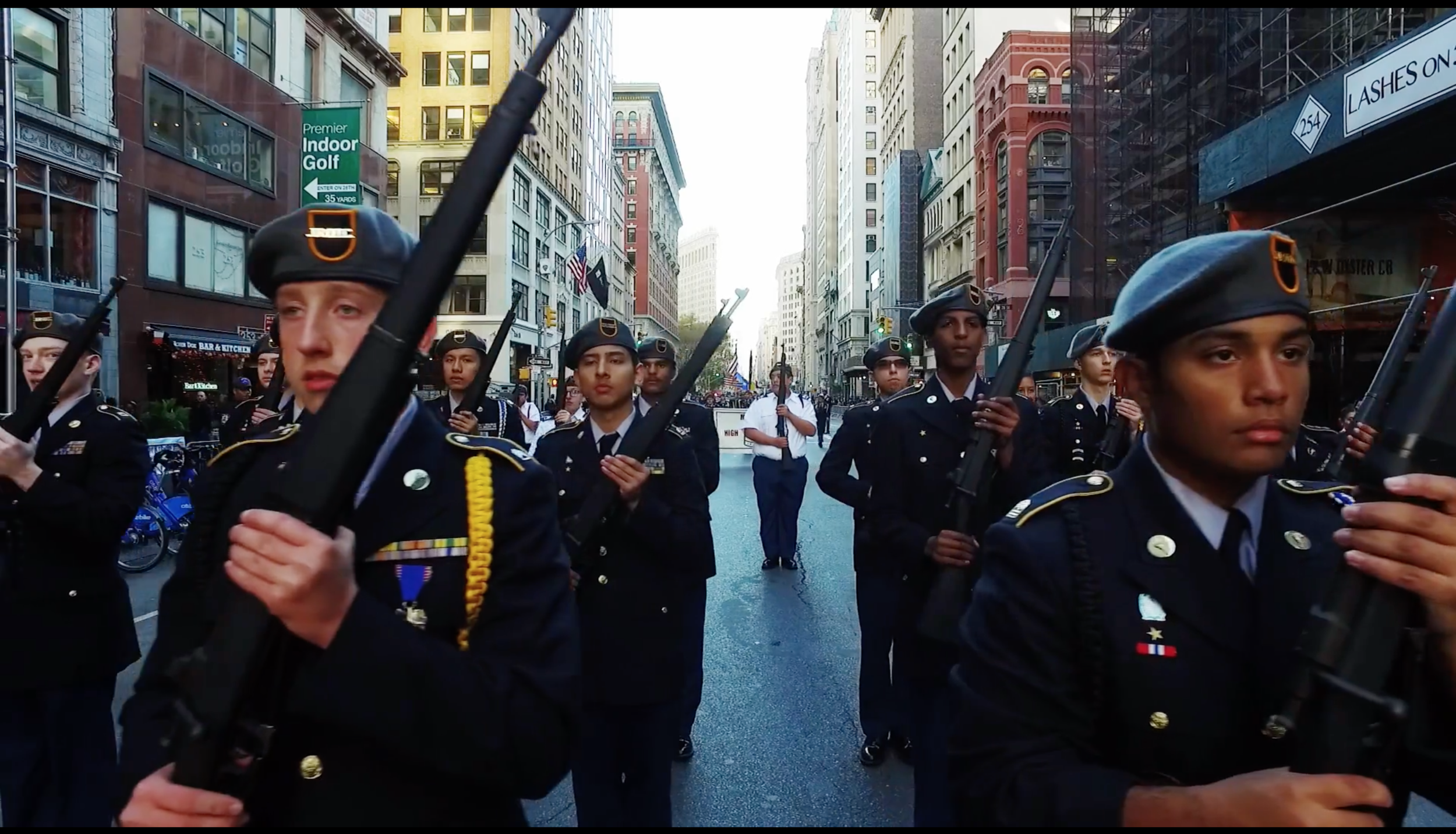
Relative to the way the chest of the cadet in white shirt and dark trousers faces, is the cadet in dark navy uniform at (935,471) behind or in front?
in front

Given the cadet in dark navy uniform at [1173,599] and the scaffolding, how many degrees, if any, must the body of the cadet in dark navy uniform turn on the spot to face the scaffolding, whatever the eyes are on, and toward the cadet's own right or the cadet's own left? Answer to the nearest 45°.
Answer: approximately 135° to the cadet's own left

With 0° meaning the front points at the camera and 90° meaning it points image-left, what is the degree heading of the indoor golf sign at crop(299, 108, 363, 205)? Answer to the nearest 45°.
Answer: approximately 0°

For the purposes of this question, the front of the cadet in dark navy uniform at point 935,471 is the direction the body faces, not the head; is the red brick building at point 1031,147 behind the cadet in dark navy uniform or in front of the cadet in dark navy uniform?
behind

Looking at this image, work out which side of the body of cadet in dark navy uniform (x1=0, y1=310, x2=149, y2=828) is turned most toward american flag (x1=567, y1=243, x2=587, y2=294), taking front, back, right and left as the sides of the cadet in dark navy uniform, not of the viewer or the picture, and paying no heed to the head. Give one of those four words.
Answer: back

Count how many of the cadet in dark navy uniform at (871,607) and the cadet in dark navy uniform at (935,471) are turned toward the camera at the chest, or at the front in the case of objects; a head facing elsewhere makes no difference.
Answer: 2

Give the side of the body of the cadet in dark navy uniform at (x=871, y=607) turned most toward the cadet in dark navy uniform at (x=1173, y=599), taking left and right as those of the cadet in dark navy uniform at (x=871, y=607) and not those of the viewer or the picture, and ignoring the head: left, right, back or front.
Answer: front

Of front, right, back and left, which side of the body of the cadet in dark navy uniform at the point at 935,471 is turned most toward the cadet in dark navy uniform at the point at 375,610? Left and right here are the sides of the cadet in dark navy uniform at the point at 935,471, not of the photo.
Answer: front

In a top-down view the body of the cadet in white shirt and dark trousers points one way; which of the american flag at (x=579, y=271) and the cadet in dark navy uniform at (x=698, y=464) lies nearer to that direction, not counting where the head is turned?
the cadet in dark navy uniform

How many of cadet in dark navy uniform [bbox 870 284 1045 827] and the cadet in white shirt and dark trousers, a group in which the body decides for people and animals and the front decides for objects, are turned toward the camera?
2

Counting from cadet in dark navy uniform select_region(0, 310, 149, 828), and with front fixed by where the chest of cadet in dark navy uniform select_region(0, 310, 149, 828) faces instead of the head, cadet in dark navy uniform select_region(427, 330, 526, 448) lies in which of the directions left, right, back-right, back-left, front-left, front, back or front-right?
back

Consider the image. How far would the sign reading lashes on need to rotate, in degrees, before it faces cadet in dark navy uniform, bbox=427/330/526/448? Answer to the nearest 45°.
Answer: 0° — it already faces them

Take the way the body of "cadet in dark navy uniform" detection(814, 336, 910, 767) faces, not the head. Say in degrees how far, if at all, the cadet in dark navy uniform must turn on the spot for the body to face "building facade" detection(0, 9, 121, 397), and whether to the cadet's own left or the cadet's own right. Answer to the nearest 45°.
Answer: approximately 135° to the cadet's own right
